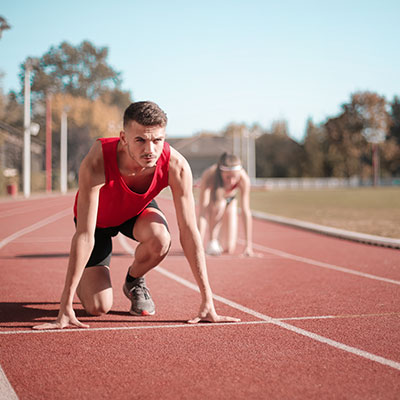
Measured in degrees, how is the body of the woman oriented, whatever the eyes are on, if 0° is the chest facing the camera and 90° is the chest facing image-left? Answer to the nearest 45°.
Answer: approximately 0°

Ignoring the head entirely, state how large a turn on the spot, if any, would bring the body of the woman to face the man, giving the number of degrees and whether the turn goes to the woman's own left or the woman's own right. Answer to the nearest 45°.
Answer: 0° — they already face them
